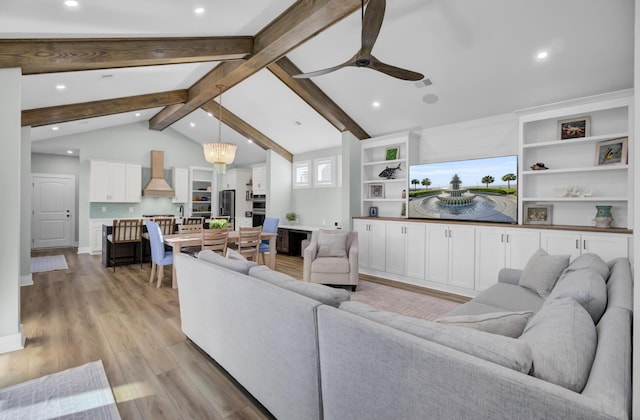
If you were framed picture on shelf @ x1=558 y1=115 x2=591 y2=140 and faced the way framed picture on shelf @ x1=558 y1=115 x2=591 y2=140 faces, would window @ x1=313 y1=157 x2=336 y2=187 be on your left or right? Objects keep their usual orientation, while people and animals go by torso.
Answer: on your right

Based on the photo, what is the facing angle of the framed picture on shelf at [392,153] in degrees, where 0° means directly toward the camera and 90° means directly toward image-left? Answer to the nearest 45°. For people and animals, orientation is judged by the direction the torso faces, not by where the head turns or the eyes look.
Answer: approximately 45°

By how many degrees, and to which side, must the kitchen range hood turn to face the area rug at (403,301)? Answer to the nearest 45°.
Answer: approximately 45° to its left

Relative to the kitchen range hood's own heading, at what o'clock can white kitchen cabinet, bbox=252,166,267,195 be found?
The white kitchen cabinet is roughly at 10 o'clock from the kitchen range hood.

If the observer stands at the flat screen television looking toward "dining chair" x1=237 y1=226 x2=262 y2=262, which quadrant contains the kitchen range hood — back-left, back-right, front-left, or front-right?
front-right

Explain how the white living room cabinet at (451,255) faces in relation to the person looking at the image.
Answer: facing the viewer and to the left of the viewer

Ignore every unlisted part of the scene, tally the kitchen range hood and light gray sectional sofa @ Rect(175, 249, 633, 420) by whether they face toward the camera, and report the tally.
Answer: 1

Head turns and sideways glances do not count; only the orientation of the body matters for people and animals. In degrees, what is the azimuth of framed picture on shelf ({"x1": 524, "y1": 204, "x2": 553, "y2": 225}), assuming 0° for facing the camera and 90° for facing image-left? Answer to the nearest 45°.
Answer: approximately 0°

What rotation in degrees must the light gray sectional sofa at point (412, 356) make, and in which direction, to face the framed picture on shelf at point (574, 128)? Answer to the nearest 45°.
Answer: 0° — it already faces it

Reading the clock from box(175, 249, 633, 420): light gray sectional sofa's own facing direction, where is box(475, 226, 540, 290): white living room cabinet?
The white living room cabinet is roughly at 11 o'clock from the light gray sectional sofa.

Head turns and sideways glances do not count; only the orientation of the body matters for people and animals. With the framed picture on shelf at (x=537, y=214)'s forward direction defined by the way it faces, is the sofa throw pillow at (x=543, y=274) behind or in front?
in front

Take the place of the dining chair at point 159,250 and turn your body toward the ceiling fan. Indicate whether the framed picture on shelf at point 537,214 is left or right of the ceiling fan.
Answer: left

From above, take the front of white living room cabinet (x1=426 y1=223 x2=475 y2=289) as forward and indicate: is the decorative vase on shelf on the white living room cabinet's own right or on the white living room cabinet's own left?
on the white living room cabinet's own left
